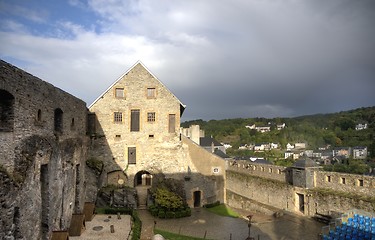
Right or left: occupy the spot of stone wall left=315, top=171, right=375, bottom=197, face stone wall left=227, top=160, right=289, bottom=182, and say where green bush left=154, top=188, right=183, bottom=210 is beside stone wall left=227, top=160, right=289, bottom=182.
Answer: left

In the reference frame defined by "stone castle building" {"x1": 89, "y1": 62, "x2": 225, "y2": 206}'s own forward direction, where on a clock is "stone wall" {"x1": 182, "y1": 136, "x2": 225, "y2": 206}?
The stone wall is roughly at 9 o'clock from the stone castle building.

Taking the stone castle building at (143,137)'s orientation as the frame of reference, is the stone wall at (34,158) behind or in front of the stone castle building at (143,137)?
in front

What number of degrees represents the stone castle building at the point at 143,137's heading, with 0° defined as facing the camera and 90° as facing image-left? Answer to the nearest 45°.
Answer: approximately 0°

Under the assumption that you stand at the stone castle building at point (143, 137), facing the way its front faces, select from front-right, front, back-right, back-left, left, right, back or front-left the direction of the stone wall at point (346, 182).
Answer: front-left

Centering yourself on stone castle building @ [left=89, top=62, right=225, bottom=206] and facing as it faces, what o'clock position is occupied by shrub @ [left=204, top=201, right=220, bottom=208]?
The shrub is roughly at 9 o'clock from the stone castle building.

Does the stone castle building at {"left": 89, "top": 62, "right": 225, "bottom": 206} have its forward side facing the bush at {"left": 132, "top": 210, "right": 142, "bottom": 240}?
yes
